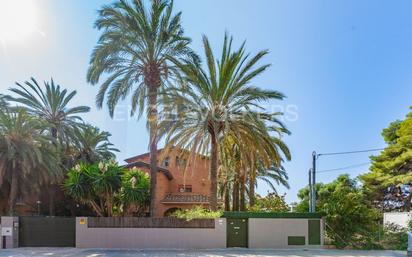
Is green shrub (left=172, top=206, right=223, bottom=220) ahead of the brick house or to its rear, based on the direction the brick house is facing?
ahead

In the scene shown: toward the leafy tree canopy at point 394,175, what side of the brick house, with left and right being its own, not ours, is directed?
left

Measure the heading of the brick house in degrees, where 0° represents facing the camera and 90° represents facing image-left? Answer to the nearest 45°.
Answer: approximately 0°

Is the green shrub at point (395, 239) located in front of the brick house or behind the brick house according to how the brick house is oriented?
in front

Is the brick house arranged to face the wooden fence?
yes

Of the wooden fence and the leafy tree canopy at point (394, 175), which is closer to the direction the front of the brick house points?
the wooden fence

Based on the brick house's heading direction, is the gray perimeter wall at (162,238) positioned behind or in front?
in front
